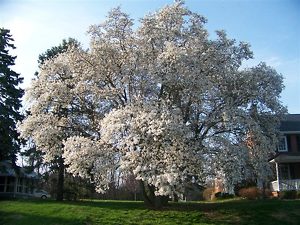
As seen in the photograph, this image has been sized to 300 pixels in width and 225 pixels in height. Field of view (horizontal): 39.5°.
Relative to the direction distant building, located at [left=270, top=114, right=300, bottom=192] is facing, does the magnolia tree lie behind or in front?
in front

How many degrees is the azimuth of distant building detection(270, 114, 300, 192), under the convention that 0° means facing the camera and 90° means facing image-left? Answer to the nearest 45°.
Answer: approximately 0°

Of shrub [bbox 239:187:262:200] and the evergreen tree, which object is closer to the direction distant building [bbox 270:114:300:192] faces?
the shrub

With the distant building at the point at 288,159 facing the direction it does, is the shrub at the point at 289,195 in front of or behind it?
in front

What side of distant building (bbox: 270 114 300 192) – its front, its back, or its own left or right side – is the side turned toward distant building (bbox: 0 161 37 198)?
right

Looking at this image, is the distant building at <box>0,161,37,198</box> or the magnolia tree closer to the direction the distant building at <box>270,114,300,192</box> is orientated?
the magnolia tree

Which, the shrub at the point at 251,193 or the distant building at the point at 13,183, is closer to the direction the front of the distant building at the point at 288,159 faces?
the shrub

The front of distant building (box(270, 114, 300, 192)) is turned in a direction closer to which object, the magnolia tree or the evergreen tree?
the magnolia tree

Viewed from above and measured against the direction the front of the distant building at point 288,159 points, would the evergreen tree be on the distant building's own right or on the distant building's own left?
on the distant building's own right

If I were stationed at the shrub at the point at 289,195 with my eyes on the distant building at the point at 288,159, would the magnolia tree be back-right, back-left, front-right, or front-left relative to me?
back-left
